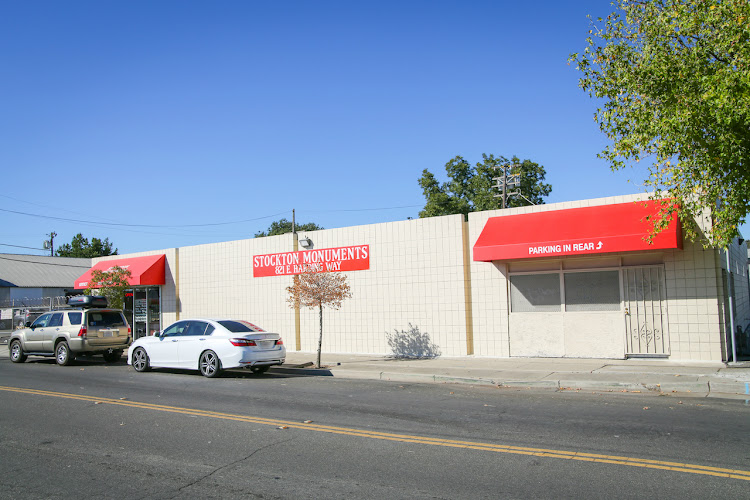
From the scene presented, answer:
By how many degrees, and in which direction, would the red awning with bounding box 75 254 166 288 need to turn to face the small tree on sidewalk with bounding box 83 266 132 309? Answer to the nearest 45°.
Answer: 0° — it already faces it

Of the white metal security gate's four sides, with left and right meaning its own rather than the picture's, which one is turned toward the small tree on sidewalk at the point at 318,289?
right

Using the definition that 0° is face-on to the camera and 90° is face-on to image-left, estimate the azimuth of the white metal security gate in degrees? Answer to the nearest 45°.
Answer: approximately 0°

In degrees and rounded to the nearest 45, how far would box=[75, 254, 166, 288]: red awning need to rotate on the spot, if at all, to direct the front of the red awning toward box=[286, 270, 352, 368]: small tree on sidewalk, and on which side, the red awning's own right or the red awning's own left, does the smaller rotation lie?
approximately 45° to the red awning's own left

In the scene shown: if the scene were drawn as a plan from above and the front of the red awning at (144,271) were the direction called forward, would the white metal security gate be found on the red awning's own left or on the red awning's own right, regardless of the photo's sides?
on the red awning's own left

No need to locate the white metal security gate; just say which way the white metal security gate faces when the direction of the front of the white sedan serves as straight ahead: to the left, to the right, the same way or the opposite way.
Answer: to the left

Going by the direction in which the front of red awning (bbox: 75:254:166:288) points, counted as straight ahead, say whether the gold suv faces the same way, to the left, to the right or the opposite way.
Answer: to the right

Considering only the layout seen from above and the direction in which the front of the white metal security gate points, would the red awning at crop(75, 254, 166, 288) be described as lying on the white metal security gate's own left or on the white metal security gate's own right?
on the white metal security gate's own right
